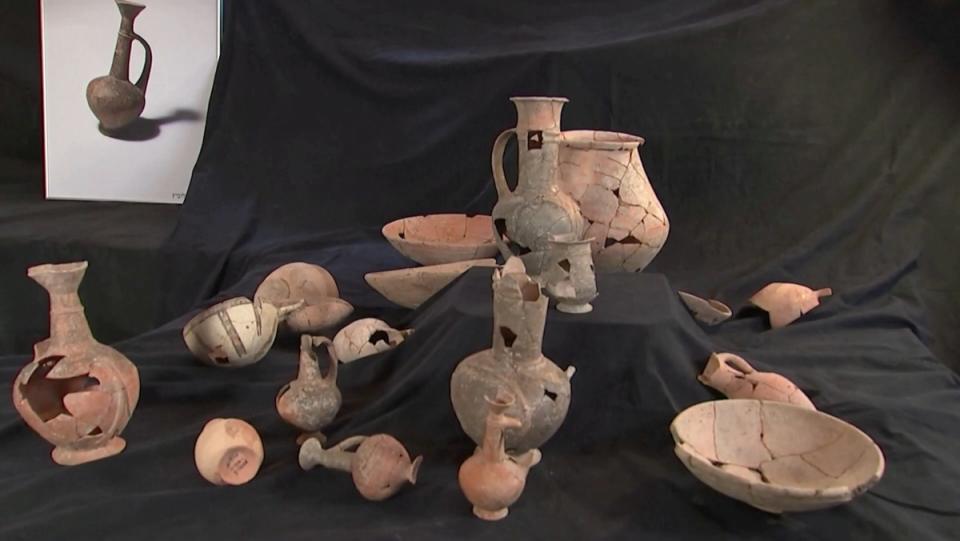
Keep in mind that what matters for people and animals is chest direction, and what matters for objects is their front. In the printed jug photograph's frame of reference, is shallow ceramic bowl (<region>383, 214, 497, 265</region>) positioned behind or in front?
in front

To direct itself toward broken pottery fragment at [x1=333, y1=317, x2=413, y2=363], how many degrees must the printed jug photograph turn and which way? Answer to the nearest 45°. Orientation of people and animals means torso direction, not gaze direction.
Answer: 0° — it already faces it

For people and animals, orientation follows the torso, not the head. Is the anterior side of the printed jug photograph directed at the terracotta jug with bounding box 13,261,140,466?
yes

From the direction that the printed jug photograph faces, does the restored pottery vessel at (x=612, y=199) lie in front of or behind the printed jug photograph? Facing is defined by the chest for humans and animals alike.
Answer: in front

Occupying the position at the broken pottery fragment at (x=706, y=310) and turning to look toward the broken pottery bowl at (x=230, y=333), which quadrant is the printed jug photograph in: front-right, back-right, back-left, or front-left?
front-right

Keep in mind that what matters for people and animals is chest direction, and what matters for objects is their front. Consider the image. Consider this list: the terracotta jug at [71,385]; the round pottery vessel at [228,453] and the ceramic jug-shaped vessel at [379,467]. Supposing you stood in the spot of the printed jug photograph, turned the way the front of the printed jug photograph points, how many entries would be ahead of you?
3

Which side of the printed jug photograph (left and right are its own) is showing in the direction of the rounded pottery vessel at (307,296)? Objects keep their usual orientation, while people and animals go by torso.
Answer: front

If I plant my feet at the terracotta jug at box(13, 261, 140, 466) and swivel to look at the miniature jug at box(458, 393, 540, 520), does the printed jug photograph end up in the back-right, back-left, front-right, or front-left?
back-left

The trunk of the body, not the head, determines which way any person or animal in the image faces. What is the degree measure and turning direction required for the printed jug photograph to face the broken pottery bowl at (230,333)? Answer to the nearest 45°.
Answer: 0° — it already faces it

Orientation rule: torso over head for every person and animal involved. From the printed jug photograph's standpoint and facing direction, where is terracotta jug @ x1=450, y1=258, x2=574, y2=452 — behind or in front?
in front

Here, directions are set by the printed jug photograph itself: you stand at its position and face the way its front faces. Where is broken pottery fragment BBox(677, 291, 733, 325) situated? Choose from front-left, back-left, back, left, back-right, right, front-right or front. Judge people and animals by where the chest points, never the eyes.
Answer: front-left

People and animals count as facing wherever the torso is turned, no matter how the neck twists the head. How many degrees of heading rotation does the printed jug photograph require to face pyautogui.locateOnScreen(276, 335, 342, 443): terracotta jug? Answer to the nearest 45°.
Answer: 0° — it already faces it

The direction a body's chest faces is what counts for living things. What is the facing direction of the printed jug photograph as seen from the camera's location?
facing the viewer
